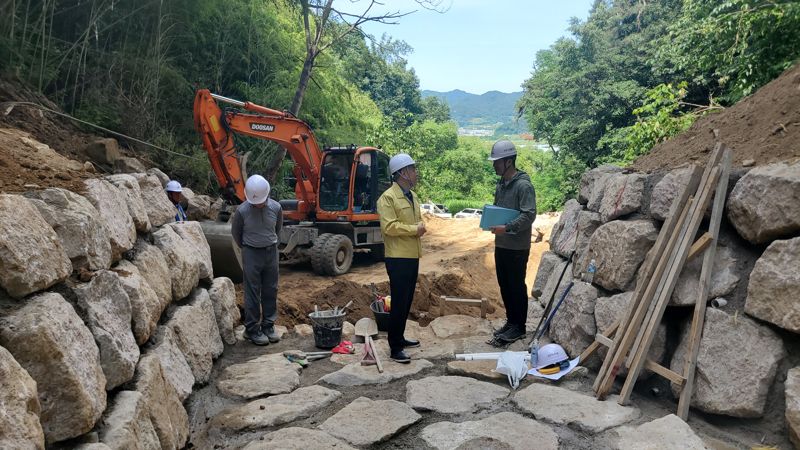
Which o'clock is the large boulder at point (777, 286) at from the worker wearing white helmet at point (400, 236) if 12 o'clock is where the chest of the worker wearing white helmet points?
The large boulder is roughly at 1 o'clock from the worker wearing white helmet.

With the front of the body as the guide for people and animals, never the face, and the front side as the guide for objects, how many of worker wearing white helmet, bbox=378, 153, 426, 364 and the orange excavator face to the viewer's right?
1

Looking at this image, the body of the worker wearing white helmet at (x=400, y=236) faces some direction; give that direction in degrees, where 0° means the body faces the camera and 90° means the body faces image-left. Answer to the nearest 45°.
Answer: approximately 270°

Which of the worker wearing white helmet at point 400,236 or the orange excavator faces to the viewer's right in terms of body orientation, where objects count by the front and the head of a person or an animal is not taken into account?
the worker wearing white helmet

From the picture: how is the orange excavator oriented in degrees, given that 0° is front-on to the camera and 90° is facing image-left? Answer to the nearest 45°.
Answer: approximately 45°

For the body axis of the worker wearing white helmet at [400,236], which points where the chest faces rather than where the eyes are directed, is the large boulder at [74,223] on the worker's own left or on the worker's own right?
on the worker's own right

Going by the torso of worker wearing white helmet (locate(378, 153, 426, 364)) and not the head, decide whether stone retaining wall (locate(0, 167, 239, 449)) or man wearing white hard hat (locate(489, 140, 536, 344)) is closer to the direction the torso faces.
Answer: the man wearing white hard hat

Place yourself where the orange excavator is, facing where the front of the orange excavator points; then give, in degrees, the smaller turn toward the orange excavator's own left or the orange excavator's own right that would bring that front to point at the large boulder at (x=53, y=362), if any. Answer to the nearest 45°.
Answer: approximately 45° to the orange excavator's own left

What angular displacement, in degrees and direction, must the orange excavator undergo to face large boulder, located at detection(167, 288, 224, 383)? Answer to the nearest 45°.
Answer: approximately 45° to its left

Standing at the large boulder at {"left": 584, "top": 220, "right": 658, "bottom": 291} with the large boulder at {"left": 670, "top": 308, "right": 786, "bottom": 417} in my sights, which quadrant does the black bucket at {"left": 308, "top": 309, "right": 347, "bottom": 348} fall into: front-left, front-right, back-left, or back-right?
back-right

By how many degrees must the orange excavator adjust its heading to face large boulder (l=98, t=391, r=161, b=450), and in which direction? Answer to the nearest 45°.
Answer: approximately 45° to its left
